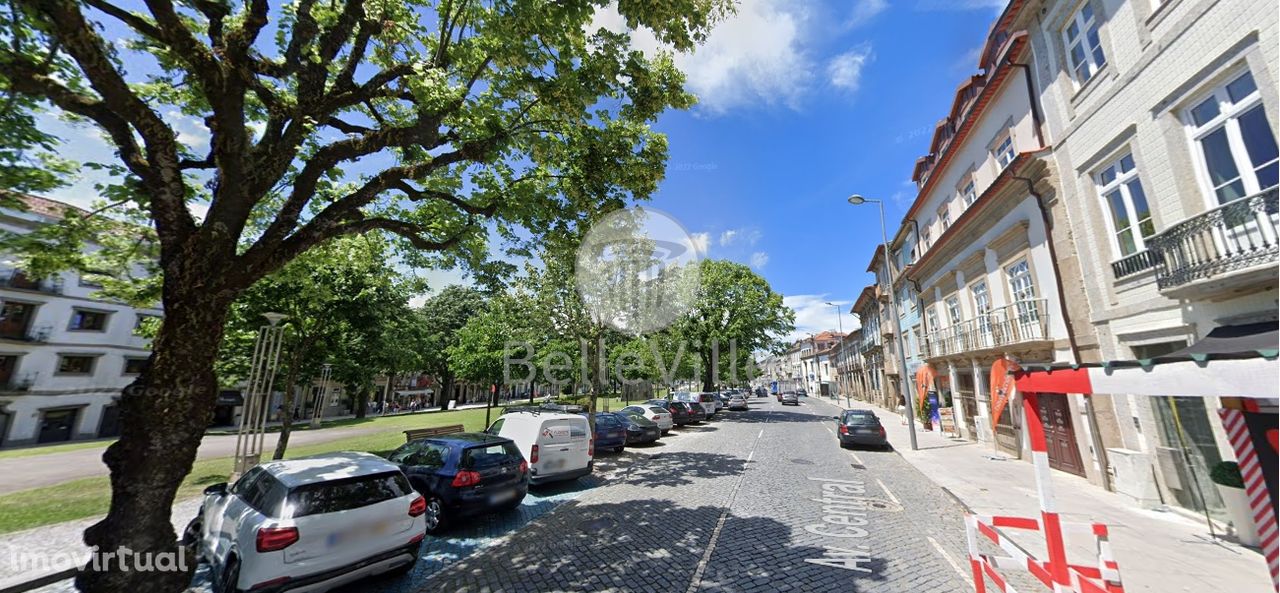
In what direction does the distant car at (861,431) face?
away from the camera

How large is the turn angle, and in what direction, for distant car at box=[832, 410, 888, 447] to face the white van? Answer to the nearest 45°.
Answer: approximately 135° to its left

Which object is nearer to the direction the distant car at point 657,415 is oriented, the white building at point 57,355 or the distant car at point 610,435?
the white building

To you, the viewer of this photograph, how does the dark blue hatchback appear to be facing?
facing away from the viewer and to the left of the viewer

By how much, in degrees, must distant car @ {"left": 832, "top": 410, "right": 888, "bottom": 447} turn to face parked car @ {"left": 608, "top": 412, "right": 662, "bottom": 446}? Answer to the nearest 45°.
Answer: approximately 90° to its left

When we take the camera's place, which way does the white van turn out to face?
facing away from the viewer and to the left of the viewer

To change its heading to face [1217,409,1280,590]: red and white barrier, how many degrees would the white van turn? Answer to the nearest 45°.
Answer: approximately 180°

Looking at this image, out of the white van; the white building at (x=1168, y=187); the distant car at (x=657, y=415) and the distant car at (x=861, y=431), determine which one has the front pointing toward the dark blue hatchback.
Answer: the white building

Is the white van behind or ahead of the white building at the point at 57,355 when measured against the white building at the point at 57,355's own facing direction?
ahead

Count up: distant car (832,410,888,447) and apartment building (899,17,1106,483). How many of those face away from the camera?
1

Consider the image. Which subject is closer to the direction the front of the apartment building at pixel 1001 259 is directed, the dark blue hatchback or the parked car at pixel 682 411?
the dark blue hatchback

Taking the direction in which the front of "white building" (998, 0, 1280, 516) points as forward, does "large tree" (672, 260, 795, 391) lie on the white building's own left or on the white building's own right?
on the white building's own right
